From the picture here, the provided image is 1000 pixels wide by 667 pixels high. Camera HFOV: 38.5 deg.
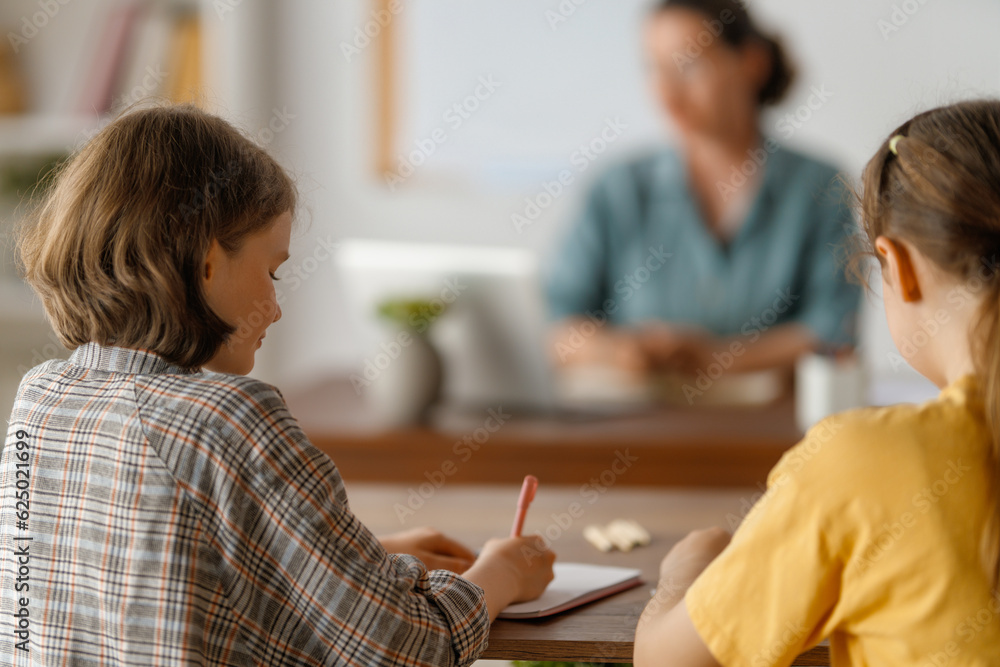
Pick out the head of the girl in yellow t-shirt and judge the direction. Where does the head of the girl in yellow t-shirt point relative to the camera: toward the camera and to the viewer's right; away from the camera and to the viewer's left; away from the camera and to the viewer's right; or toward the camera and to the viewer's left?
away from the camera and to the viewer's left

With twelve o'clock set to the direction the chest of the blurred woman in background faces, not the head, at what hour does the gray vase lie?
The gray vase is roughly at 1 o'clock from the blurred woman in background.

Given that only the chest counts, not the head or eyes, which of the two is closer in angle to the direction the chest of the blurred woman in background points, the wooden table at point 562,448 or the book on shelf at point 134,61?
the wooden table

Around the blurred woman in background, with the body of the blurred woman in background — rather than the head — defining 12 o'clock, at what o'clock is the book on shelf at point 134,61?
The book on shelf is roughly at 3 o'clock from the blurred woman in background.

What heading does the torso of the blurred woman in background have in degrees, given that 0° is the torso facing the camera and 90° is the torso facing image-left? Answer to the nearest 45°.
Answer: approximately 0°

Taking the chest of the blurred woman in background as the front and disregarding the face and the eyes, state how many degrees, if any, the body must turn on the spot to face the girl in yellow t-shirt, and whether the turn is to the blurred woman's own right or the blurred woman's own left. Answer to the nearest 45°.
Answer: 0° — they already face them

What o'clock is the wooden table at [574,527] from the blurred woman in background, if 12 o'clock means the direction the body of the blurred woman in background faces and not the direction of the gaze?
The wooden table is roughly at 12 o'clock from the blurred woman in background.
